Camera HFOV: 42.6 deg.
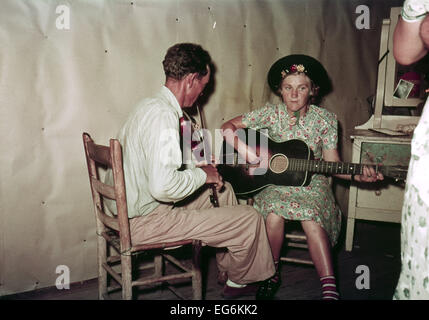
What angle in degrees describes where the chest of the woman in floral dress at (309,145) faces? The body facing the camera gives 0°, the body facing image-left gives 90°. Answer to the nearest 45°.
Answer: approximately 0°

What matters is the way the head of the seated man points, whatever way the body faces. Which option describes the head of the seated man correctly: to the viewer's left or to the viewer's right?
to the viewer's right
